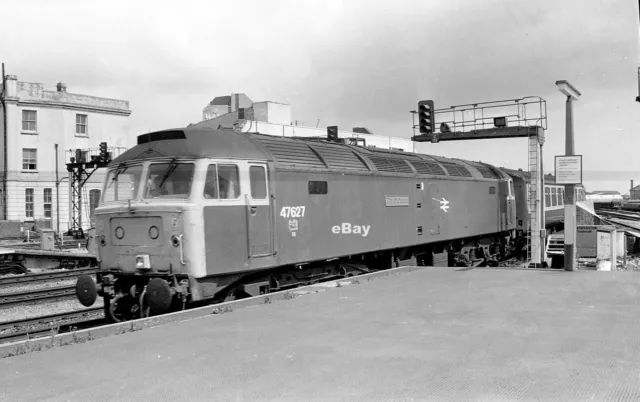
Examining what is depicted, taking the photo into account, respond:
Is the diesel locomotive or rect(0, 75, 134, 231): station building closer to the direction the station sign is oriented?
the diesel locomotive

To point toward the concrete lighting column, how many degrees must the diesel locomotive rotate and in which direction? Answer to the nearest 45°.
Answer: approximately 135° to its left

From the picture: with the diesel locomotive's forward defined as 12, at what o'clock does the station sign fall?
The station sign is roughly at 7 o'clock from the diesel locomotive.

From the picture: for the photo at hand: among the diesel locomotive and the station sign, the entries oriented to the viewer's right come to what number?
0

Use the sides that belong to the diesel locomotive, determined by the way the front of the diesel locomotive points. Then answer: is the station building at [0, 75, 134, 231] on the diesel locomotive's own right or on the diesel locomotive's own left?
on the diesel locomotive's own right

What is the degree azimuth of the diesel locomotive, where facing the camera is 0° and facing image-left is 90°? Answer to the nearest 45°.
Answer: approximately 45°

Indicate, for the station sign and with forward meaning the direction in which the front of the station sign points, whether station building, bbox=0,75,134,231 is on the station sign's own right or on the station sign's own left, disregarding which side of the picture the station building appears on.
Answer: on the station sign's own right

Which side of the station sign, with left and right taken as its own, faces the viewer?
front
